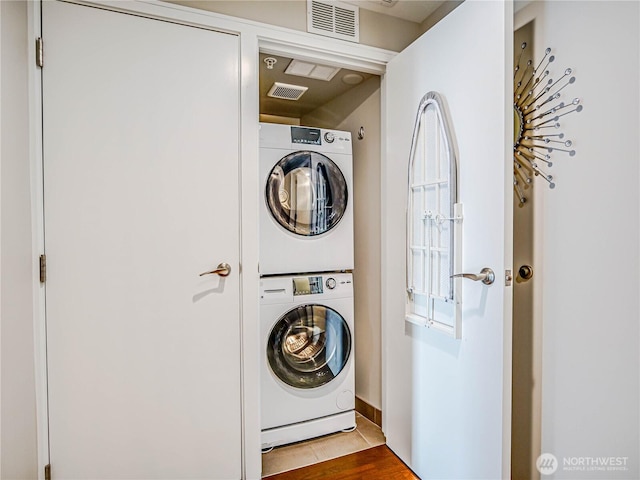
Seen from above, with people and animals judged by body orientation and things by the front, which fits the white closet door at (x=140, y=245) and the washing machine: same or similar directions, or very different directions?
same or similar directions

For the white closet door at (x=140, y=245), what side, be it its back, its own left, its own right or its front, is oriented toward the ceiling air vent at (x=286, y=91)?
left

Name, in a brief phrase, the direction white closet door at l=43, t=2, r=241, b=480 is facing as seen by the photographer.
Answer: facing the viewer and to the right of the viewer

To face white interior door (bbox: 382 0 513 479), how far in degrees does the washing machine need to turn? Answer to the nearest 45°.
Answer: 0° — it already faces it

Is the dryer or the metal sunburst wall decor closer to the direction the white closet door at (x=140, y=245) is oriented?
the metal sunburst wall decor

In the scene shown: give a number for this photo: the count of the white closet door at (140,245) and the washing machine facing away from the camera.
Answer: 0

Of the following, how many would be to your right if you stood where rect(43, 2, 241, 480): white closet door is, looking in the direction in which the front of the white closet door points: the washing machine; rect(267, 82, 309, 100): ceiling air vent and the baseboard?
0

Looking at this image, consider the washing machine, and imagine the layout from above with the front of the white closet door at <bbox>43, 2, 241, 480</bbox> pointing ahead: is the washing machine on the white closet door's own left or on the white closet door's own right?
on the white closet door's own left
